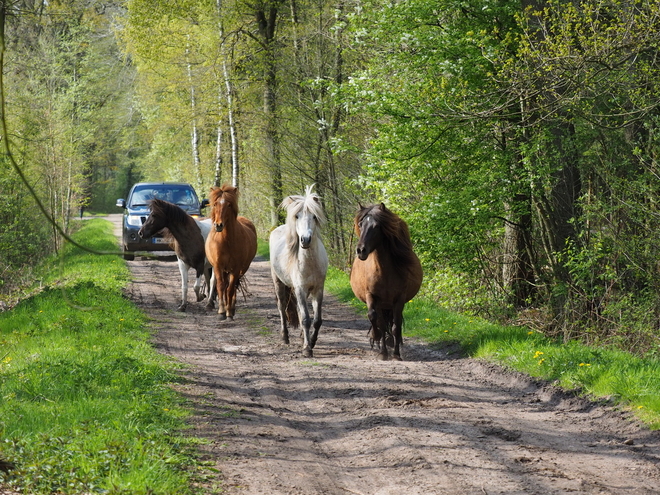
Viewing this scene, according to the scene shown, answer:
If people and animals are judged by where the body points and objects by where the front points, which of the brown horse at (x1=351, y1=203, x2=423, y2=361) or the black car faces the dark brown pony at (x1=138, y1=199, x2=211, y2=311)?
the black car

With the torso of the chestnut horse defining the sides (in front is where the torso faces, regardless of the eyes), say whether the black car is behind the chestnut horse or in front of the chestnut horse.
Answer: behind

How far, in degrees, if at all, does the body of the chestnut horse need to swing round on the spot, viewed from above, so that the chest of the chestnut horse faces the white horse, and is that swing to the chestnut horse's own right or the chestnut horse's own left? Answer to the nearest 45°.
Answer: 0° — it already faces it

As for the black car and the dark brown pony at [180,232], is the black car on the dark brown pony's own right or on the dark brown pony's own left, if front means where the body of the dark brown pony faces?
on the dark brown pony's own right

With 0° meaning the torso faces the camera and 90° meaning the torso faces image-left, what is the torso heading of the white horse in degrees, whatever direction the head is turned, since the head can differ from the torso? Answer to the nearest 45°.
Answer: approximately 0°

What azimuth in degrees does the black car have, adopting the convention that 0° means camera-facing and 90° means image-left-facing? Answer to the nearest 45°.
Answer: approximately 0°

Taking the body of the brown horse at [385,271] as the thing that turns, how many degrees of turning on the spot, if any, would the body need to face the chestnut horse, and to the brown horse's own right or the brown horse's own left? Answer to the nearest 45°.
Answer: approximately 135° to the brown horse's own right

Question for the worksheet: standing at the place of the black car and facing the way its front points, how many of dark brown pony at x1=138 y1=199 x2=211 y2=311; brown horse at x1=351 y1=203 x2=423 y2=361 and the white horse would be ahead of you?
3

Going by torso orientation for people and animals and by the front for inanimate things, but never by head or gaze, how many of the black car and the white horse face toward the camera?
2

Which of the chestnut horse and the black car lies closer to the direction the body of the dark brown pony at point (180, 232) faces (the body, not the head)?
the chestnut horse
